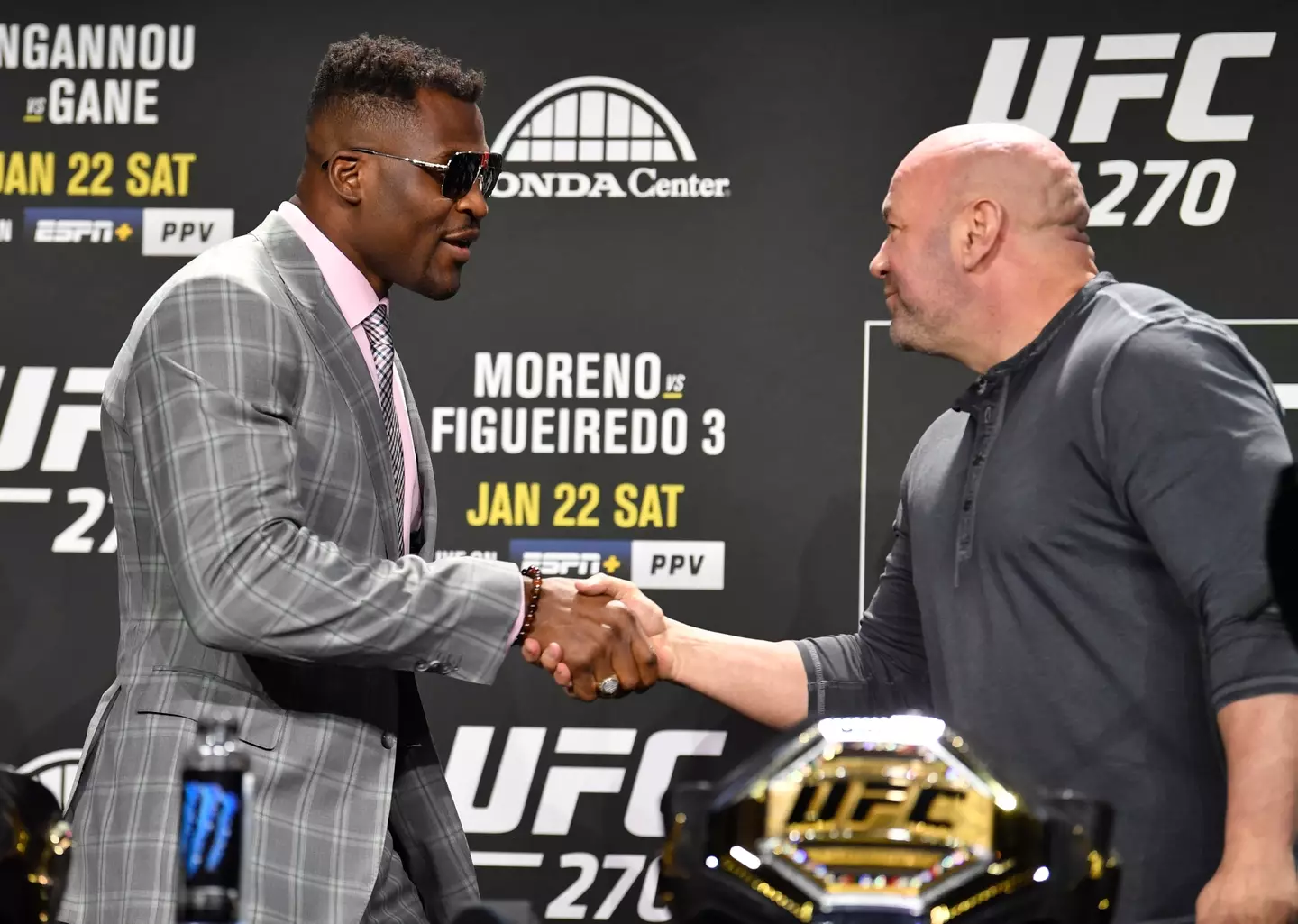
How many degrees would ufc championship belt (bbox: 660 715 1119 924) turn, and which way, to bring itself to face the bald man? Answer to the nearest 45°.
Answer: approximately 180°

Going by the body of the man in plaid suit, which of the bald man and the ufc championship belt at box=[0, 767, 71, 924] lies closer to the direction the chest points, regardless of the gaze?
the bald man

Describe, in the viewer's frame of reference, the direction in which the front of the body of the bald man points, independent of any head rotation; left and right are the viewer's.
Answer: facing the viewer and to the left of the viewer

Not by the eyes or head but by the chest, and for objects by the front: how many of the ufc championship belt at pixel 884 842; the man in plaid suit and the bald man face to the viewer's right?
1

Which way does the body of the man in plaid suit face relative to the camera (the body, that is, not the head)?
to the viewer's right

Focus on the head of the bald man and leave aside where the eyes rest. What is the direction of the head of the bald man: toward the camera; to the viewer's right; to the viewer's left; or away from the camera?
to the viewer's left

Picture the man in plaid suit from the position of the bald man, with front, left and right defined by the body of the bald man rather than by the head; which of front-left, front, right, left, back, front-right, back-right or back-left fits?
front-right

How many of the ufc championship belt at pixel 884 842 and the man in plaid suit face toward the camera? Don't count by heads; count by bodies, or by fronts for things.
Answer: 1

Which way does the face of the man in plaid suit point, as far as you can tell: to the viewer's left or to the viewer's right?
to the viewer's right

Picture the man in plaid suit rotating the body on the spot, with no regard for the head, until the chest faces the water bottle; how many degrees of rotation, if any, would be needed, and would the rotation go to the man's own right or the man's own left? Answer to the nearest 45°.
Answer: approximately 90° to the man's own right

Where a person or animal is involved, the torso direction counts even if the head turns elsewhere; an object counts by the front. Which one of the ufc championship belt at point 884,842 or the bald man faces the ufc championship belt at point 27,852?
the bald man

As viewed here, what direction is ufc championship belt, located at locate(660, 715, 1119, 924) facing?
toward the camera
